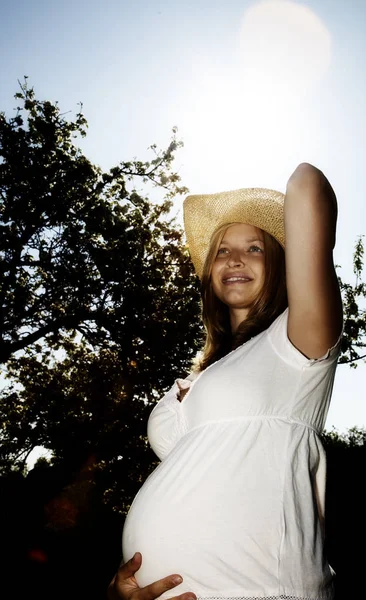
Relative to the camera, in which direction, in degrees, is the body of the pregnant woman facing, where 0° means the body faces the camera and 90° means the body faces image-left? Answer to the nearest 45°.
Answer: approximately 45°

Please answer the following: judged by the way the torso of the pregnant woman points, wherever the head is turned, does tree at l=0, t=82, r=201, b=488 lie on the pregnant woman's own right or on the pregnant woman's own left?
on the pregnant woman's own right
